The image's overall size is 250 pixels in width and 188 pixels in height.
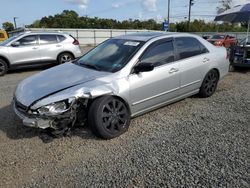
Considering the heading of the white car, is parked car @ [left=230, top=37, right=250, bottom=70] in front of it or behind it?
behind

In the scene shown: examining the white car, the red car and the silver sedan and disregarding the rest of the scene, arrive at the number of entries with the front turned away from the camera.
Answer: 0

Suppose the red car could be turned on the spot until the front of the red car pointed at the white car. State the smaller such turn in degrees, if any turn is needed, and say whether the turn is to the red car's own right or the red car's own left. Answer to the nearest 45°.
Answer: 0° — it already faces it

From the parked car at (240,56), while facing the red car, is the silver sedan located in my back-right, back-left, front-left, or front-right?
back-left

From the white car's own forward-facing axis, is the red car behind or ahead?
behind

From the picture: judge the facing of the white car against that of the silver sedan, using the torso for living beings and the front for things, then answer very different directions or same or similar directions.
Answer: same or similar directions

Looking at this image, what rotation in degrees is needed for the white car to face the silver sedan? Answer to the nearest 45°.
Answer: approximately 90° to its left

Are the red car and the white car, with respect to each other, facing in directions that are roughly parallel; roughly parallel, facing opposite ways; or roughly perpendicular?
roughly parallel

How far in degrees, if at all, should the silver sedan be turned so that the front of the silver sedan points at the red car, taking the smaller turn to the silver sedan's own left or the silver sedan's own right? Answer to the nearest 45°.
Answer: approximately 180°

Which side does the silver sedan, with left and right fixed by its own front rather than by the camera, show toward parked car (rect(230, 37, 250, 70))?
back

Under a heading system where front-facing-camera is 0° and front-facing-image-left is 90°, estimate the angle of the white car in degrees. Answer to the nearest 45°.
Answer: approximately 90°

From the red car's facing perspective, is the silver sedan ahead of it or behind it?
ahead

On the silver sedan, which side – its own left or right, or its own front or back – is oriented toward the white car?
right

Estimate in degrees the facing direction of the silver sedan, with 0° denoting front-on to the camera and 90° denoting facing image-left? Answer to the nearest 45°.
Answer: approximately 45°

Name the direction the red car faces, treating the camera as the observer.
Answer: facing the viewer and to the left of the viewer
